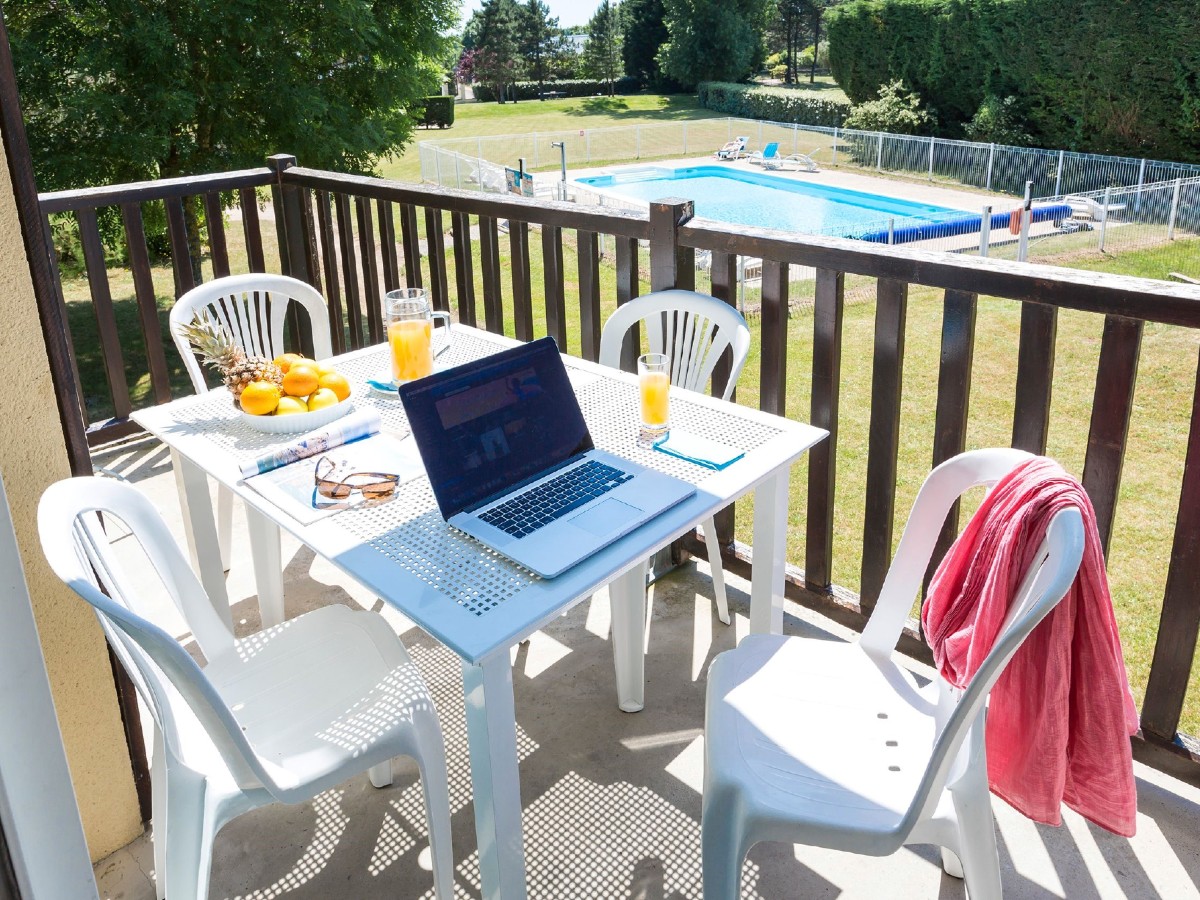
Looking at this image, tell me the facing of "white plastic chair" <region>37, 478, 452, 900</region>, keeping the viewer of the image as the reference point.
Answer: facing away from the viewer and to the right of the viewer

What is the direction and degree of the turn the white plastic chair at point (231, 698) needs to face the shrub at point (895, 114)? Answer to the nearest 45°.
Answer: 0° — it already faces it

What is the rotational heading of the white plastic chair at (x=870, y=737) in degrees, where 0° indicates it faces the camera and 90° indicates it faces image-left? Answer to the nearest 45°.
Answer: approximately 90°

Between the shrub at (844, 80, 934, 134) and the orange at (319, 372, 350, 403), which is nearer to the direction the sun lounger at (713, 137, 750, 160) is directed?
the orange

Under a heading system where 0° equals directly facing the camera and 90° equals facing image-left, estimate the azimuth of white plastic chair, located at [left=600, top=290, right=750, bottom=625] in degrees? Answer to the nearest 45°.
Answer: approximately 45°

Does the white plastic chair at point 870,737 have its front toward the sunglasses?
yes

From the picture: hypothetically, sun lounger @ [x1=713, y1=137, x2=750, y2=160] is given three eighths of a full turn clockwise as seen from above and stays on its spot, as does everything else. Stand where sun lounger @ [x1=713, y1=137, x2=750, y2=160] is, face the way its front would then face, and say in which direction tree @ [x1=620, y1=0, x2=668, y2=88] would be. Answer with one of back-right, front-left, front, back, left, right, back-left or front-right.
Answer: front

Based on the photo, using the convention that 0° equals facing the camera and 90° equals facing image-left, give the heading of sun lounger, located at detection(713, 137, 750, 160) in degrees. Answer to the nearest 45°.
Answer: approximately 45°
